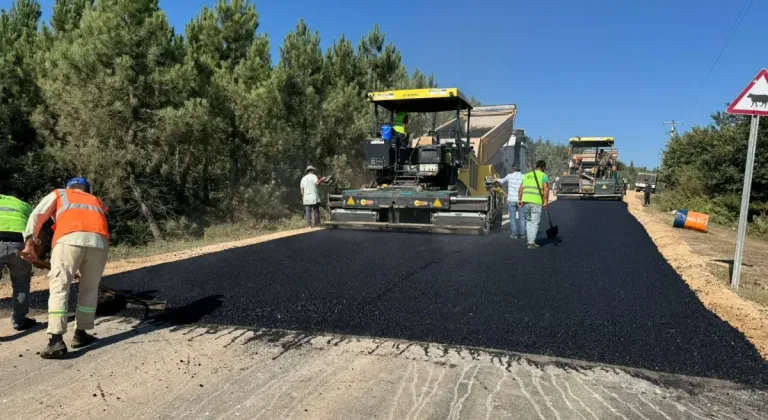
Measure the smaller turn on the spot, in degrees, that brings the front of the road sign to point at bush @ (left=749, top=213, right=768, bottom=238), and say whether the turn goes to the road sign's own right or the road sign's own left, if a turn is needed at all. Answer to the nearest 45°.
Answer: approximately 180°

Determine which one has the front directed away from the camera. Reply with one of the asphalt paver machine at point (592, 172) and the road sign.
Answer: the asphalt paver machine

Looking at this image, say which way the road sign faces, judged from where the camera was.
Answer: facing the viewer

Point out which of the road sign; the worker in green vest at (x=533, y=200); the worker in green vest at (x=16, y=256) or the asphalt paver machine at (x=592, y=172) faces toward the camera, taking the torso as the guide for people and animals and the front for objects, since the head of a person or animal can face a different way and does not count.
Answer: the road sign

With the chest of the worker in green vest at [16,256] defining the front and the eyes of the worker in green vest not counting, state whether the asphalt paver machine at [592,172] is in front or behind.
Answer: in front

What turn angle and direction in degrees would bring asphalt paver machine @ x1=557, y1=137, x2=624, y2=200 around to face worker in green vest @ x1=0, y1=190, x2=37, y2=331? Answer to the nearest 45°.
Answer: approximately 180°

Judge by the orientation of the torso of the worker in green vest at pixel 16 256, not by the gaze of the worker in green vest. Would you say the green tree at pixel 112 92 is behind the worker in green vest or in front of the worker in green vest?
in front

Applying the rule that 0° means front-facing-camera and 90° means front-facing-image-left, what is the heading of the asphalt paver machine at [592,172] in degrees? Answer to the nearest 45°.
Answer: approximately 180°

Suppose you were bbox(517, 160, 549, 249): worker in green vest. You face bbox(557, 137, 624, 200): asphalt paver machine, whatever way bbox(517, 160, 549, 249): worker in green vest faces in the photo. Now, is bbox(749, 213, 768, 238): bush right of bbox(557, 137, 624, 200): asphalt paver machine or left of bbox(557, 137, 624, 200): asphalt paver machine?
right

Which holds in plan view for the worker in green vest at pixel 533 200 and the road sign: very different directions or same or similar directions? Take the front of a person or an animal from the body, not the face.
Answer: very different directions

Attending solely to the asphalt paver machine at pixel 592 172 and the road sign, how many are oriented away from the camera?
1

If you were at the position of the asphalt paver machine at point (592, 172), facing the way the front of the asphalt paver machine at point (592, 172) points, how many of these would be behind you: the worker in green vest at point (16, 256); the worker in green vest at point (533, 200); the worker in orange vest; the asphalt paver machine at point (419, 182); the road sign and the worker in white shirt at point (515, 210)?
6

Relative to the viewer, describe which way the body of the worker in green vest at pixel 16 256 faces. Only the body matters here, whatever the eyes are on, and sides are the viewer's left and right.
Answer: facing away from the viewer and to the right of the viewer
